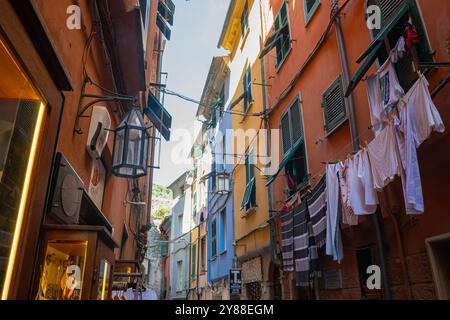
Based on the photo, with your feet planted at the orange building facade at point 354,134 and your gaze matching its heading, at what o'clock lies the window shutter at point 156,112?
The window shutter is roughly at 2 o'clock from the orange building facade.

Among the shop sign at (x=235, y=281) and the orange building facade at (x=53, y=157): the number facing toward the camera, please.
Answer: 1

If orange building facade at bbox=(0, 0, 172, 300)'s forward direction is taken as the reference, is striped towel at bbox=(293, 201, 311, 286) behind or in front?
in front

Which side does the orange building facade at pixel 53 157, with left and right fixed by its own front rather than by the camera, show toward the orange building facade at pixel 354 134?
front

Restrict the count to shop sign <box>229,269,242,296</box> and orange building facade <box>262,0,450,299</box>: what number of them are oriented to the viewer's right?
0

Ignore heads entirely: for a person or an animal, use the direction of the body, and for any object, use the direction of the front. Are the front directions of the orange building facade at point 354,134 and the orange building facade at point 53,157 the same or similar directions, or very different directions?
very different directions

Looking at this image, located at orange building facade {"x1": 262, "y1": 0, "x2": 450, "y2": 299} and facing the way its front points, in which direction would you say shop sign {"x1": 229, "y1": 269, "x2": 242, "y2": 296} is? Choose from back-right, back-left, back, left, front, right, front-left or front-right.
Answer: right

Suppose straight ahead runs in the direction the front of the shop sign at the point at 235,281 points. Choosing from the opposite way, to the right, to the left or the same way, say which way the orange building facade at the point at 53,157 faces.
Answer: to the left

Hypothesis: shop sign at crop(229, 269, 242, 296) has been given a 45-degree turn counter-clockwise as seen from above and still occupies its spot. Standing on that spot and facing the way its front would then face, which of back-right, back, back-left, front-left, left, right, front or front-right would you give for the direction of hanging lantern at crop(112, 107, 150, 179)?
front-right

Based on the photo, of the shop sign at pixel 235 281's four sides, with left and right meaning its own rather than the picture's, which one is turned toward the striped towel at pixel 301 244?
front

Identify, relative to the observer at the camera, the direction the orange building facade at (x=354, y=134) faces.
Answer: facing the viewer and to the left of the viewer

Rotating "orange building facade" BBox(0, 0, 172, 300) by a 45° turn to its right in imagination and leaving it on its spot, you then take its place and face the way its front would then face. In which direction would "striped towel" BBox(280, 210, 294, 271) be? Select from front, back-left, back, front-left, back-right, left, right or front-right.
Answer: left

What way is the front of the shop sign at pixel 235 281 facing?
toward the camera

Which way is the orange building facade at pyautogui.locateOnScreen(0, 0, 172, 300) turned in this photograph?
to the viewer's right

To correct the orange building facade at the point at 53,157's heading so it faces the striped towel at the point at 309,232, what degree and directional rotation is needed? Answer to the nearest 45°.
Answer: approximately 45° to its left
